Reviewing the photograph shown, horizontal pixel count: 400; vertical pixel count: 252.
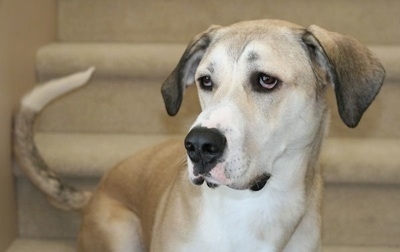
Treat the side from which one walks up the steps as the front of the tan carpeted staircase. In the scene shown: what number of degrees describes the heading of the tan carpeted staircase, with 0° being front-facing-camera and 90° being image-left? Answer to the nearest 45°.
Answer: approximately 0°
